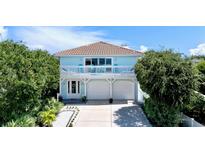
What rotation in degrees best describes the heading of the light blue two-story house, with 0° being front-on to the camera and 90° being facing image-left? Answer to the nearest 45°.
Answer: approximately 0°

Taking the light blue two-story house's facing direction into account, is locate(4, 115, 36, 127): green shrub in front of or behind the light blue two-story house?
in front

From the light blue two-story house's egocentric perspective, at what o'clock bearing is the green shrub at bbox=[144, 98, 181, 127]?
The green shrub is roughly at 11 o'clock from the light blue two-story house.

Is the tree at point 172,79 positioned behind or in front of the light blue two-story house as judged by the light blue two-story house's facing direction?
in front

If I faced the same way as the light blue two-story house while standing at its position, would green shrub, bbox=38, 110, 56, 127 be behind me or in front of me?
in front

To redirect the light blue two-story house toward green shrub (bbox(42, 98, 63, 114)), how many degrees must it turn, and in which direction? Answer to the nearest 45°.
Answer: approximately 45° to its right
